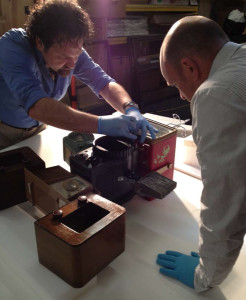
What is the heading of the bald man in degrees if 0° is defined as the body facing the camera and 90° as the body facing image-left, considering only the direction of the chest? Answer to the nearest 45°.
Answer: approximately 90°

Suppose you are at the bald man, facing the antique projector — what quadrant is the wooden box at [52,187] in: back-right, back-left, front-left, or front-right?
front-left
